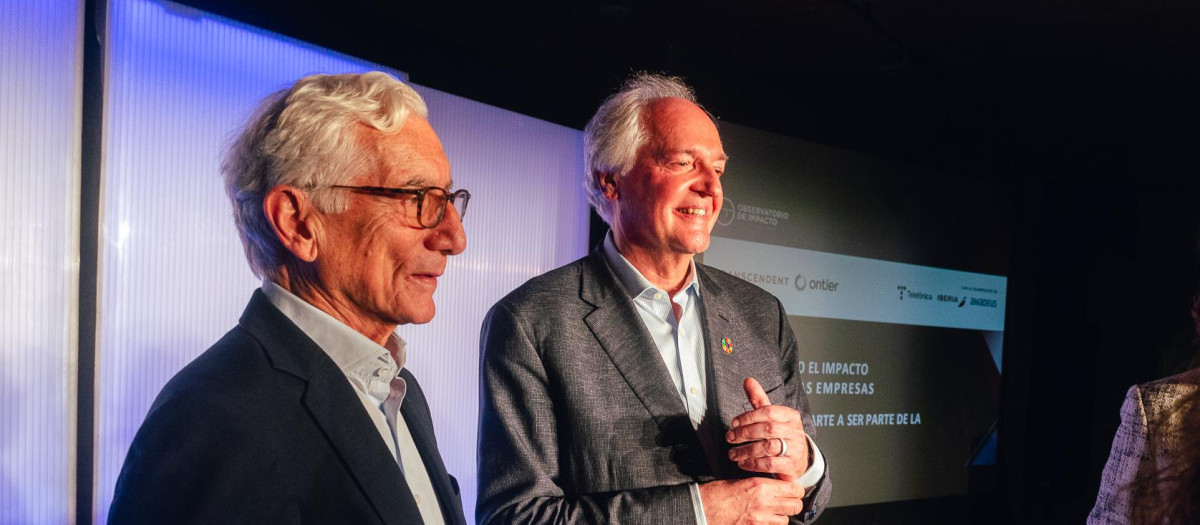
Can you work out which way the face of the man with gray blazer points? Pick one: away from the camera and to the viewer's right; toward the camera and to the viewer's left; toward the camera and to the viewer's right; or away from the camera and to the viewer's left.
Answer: toward the camera and to the viewer's right

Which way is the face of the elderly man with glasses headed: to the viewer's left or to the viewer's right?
to the viewer's right

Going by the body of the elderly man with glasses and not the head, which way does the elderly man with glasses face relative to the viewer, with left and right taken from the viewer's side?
facing the viewer and to the right of the viewer

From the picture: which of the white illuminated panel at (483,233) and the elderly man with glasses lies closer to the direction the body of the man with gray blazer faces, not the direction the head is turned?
the elderly man with glasses

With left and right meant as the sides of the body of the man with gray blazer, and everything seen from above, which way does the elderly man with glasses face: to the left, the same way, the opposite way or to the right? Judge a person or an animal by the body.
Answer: the same way

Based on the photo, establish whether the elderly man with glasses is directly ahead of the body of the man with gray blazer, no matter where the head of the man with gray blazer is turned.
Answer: no

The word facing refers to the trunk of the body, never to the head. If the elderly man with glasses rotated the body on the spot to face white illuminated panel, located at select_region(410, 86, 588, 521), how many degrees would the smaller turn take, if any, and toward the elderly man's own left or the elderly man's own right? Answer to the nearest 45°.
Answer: approximately 135° to the elderly man's own left

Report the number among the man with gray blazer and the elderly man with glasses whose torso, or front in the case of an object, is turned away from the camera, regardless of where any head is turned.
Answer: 0

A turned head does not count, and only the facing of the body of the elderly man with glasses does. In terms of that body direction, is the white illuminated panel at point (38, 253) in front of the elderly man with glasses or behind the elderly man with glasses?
behind

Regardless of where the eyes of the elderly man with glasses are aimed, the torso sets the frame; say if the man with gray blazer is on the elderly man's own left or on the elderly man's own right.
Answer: on the elderly man's own left
